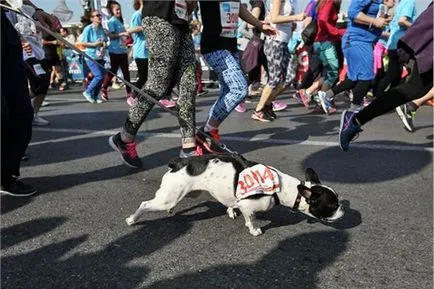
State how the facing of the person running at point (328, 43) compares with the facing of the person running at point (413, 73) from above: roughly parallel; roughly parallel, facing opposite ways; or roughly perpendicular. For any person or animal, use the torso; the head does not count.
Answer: roughly parallel

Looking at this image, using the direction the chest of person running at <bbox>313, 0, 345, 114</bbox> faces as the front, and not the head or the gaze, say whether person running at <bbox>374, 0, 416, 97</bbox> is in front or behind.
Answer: in front

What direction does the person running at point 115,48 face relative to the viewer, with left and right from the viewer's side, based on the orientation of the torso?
facing the viewer and to the right of the viewer

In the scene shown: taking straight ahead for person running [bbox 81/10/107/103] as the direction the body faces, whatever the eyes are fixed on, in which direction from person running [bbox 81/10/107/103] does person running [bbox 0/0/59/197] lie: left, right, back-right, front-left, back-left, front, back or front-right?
front-right

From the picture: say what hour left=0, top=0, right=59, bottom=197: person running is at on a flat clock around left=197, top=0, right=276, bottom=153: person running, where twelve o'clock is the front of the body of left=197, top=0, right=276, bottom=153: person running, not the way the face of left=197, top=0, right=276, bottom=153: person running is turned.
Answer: left=0, top=0, right=59, bottom=197: person running is roughly at 3 o'clock from left=197, top=0, right=276, bottom=153: person running.
